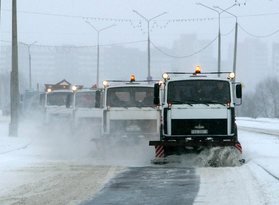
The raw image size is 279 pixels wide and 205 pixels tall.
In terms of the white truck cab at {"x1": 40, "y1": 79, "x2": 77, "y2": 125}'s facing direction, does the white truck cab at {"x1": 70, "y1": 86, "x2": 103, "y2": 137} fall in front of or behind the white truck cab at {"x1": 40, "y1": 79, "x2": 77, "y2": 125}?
in front

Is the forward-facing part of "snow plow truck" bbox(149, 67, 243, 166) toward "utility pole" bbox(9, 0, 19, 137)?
no

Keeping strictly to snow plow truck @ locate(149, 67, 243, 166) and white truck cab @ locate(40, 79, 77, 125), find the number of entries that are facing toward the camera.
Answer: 2

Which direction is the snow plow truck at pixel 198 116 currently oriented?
toward the camera

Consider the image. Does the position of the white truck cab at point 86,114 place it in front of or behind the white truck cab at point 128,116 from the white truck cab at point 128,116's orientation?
behind

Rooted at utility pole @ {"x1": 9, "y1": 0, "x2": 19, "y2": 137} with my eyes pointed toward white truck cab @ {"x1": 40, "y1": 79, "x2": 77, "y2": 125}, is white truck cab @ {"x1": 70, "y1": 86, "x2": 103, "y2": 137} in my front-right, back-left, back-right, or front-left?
front-right

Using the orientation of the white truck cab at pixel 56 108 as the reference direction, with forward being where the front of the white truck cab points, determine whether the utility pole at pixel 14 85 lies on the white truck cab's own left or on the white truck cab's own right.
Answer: on the white truck cab's own right

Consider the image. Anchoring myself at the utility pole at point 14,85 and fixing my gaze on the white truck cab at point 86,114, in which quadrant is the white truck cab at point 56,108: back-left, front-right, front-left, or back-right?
front-left

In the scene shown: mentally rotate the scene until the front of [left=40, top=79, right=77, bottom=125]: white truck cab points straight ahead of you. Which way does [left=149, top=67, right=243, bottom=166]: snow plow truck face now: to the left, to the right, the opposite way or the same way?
the same way

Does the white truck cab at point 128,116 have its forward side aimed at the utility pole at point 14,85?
no

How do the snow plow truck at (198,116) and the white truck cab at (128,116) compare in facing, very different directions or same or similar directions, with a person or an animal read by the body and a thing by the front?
same or similar directions

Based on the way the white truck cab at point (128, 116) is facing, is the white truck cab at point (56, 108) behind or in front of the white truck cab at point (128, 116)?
behind

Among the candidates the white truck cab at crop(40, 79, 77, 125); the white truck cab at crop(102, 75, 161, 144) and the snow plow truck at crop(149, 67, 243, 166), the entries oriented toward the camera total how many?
3

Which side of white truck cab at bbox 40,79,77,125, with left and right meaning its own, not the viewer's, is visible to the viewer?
front
